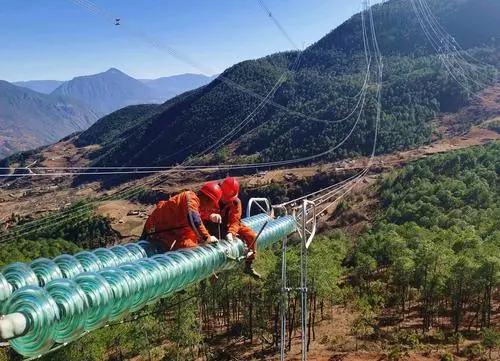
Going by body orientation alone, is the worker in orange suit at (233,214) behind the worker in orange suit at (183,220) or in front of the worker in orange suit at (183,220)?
in front

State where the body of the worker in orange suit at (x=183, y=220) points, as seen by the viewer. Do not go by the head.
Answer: to the viewer's right
